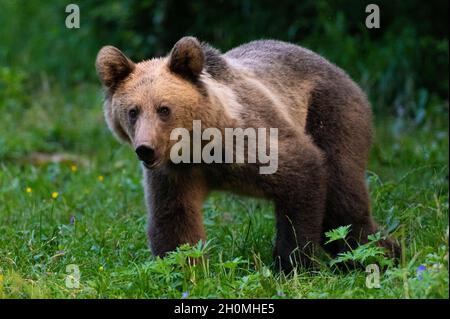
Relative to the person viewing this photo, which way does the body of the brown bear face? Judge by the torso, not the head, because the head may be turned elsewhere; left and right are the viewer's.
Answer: facing the viewer and to the left of the viewer

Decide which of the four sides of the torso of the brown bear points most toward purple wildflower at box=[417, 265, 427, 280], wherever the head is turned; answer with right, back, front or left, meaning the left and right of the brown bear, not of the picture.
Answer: left
